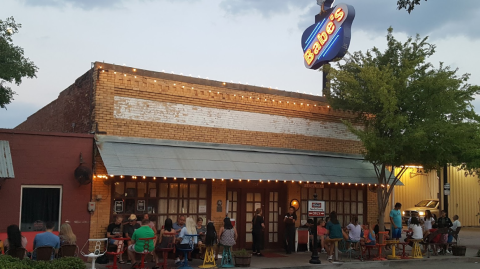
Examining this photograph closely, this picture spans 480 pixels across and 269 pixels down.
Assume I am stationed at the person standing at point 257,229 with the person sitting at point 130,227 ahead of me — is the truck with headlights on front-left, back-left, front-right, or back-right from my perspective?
back-right

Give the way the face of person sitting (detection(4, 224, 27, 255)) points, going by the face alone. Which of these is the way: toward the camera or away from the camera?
away from the camera

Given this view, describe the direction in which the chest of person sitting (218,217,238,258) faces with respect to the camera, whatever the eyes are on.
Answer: away from the camera

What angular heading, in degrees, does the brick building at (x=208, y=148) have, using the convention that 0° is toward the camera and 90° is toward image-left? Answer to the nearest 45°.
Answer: approximately 315°

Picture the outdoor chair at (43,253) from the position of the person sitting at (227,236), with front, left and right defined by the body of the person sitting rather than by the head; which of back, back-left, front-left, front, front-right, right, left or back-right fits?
back-left

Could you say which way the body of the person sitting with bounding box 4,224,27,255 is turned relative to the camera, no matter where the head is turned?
away from the camera
